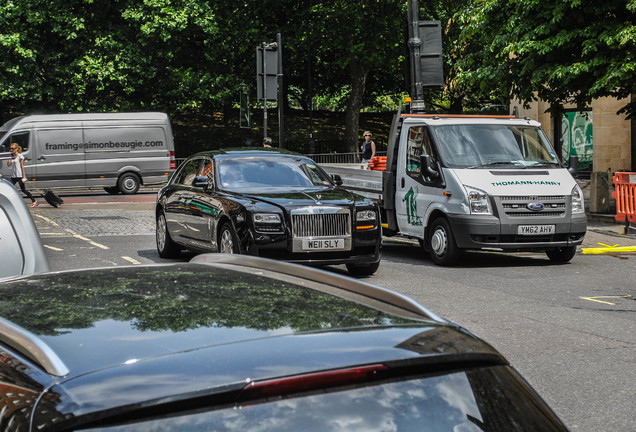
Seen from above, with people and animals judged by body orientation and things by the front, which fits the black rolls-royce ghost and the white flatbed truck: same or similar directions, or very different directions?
same or similar directions

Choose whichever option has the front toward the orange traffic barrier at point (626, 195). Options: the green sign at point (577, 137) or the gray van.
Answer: the green sign

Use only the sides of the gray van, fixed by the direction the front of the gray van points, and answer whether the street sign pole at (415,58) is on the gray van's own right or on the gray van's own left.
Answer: on the gray van's own left

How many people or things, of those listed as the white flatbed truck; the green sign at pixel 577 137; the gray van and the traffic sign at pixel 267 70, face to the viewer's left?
1

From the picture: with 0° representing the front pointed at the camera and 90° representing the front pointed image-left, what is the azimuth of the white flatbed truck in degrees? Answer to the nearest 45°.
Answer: approximately 315°

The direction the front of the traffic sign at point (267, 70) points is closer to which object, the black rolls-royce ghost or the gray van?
the gray van

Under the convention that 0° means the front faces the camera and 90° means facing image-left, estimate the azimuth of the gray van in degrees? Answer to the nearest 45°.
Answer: approximately 90°

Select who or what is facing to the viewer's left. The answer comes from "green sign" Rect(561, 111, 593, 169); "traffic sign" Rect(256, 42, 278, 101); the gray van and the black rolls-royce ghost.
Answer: the gray van

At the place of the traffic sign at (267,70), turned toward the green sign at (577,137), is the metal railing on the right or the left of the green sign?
left

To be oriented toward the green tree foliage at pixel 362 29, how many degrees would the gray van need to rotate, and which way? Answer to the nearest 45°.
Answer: approximately 135° to its right

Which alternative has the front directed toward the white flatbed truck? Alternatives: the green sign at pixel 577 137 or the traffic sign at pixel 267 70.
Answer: the green sign

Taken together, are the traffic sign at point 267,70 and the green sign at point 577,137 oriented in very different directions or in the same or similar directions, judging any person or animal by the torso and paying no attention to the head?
very different directions

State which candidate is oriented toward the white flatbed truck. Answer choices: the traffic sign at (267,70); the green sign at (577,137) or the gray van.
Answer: the green sign

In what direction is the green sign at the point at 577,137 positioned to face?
toward the camera

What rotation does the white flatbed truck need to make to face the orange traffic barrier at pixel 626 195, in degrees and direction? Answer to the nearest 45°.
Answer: approximately 90° to its left

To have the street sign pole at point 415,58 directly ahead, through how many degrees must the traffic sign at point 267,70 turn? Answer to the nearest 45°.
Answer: approximately 135° to its right

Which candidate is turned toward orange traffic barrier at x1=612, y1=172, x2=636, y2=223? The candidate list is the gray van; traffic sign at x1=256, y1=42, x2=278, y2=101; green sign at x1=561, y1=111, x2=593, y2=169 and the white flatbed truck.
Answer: the green sign

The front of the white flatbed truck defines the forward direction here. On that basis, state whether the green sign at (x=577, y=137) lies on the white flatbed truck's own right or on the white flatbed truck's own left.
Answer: on the white flatbed truck's own left

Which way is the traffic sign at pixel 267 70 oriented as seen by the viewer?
away from the camera
